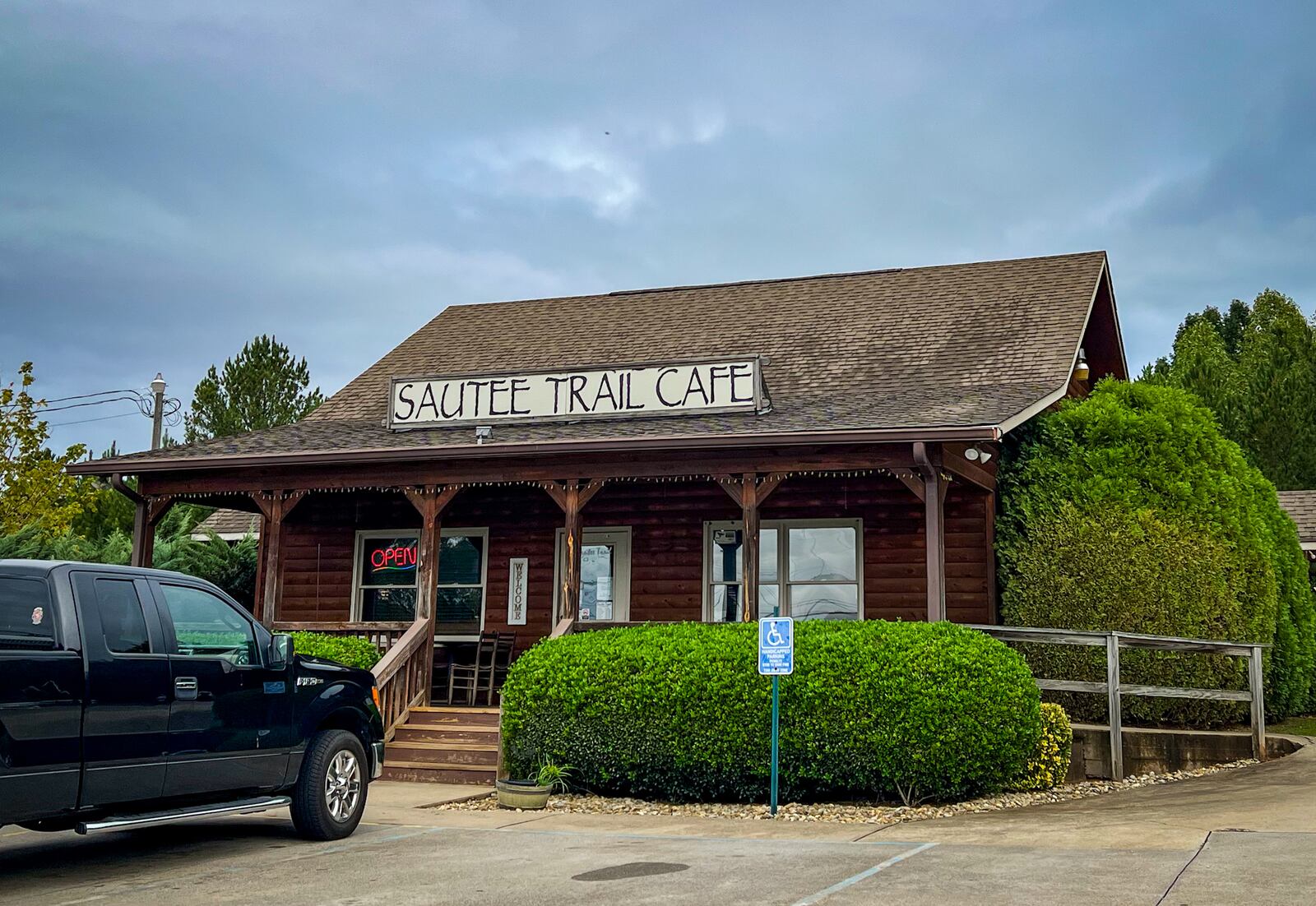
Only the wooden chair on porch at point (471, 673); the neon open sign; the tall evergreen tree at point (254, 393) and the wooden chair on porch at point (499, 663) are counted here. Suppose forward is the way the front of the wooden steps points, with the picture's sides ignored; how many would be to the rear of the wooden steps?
4

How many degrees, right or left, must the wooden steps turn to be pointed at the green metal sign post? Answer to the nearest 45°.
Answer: approximately 45° to its left

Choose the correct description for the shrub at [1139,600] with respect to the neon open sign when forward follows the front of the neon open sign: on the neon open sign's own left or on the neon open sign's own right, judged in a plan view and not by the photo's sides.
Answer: on the neon open sign's own left

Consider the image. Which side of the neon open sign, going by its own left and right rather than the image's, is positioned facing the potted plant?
front

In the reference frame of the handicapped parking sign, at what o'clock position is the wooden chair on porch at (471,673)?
The wooden chair on porch is roughly at 5 o'clock from the handicapped parking sign.

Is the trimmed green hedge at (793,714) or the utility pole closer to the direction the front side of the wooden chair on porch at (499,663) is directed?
the trimmed green hedge

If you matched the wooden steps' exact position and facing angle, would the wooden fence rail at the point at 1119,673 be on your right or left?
on your left

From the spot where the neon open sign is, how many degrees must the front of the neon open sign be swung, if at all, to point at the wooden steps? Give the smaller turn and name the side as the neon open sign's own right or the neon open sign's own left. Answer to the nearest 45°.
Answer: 0° — it already faces it

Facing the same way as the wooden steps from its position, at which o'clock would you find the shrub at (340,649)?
The shrub is roughly at 4 o'clock from the wooden steps.

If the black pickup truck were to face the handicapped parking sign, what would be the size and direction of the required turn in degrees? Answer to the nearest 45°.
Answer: approximately 45° to its right

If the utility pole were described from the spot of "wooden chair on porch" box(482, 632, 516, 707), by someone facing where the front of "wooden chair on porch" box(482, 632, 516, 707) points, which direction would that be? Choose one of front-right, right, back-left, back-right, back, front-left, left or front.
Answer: right

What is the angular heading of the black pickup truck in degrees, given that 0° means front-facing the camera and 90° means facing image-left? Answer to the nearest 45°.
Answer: approximately 225°

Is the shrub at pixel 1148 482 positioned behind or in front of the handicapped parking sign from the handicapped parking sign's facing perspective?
behind

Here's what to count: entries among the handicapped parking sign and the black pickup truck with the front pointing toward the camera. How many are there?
1

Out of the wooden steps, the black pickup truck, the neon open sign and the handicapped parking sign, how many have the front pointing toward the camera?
3
